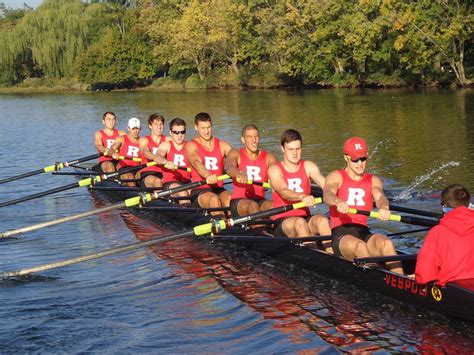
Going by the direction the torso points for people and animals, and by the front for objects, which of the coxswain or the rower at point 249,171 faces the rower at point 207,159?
the coxswain

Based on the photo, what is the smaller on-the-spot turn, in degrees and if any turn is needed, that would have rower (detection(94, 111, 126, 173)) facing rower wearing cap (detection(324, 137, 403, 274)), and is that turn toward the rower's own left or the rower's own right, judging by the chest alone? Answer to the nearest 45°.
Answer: approximately 45° to the rower's own right

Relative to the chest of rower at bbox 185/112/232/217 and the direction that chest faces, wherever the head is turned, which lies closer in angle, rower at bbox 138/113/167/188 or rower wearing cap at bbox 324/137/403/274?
the rower wearing cap

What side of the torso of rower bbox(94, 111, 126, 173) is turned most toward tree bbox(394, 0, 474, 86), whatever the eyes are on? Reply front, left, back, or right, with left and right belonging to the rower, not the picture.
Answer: left

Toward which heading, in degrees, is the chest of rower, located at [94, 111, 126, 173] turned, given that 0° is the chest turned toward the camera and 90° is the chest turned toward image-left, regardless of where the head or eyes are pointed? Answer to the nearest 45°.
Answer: approximately 315°

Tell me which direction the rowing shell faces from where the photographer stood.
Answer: facing away from the viewer and to the left of the viewer

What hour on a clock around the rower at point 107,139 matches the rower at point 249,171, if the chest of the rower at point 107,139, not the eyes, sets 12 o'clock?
the rower at point 249,171 is roughly at 1 o'clock from the rower at point 107,139.

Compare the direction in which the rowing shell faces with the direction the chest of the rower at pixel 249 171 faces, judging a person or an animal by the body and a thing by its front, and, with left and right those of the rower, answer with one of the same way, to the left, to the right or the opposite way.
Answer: the opposite way

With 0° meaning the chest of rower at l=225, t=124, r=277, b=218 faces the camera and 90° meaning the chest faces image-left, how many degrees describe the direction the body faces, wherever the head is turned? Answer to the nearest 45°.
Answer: approximately 315°

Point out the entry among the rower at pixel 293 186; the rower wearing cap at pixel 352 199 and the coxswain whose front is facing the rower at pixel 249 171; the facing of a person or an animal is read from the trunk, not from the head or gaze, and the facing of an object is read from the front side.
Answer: the coxswain

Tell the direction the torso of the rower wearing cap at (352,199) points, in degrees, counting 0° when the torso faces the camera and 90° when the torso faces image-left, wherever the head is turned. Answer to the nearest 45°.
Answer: approximately 315°

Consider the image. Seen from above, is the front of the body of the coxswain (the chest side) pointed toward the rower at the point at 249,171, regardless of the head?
yes

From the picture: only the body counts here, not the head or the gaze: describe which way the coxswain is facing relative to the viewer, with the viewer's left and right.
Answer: facing away from the viewer and to the left of the viewer
